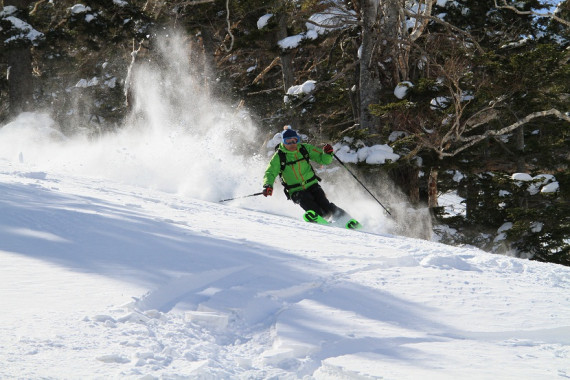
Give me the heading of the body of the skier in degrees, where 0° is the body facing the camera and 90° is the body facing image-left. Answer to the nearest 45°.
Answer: approximately 0°

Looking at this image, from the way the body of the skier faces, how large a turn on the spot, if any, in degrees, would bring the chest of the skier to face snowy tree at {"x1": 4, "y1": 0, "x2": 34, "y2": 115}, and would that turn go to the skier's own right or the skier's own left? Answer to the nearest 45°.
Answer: approximately 135° to the skier's own right
